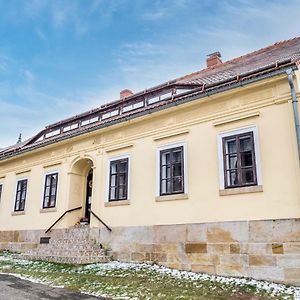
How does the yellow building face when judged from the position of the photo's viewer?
facing the viewer and to the left of the viewer
